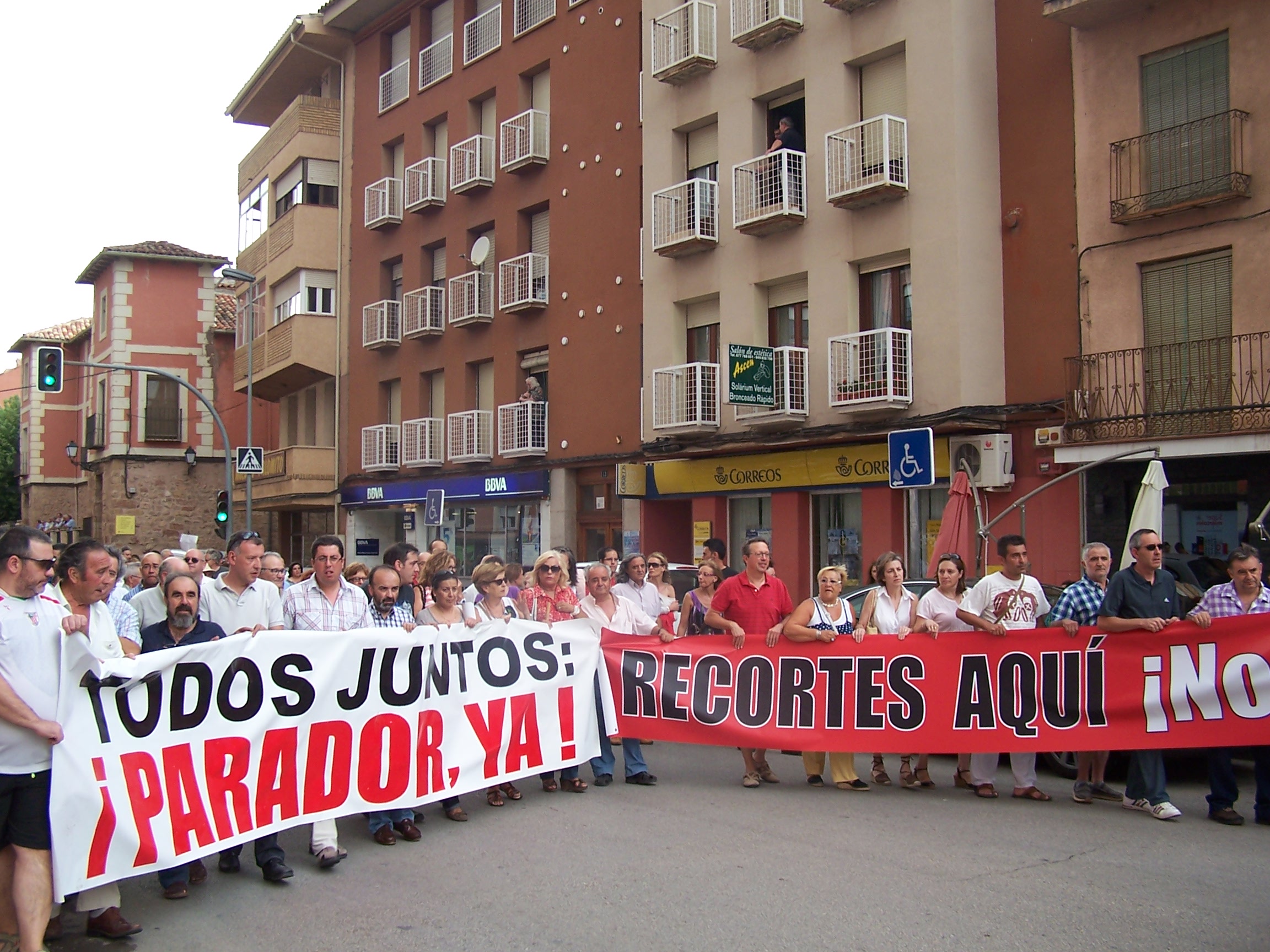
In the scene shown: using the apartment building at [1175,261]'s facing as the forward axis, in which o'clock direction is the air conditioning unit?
The air conditioning unit is roughly at 2 o'clock from the apartment building.

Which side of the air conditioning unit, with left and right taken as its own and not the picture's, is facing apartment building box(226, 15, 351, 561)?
right

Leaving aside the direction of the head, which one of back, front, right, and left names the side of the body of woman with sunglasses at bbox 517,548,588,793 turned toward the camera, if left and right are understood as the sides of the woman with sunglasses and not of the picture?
front

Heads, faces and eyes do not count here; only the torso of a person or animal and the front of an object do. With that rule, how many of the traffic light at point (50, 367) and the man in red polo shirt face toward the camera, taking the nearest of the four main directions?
2

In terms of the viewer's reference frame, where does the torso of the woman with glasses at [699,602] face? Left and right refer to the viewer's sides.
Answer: facing the viewer and to the right of the viewer

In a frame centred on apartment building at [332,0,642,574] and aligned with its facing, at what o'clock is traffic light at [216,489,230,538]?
The traffic light is roughly at 2 o'clock from the apartment building.

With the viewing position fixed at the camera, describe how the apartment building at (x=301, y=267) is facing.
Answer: facing the viewer and to the left of the viewer

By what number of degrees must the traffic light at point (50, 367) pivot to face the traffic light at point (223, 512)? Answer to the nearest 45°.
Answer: approximately 135° to its left

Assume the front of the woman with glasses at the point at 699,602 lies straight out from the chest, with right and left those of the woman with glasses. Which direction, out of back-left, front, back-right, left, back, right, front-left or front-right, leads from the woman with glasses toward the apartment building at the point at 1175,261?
left

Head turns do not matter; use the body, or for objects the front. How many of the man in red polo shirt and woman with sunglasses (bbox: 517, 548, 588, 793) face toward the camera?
2

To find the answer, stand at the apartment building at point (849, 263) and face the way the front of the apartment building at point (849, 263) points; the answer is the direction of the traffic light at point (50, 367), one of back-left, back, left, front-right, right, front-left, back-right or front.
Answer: front-right
